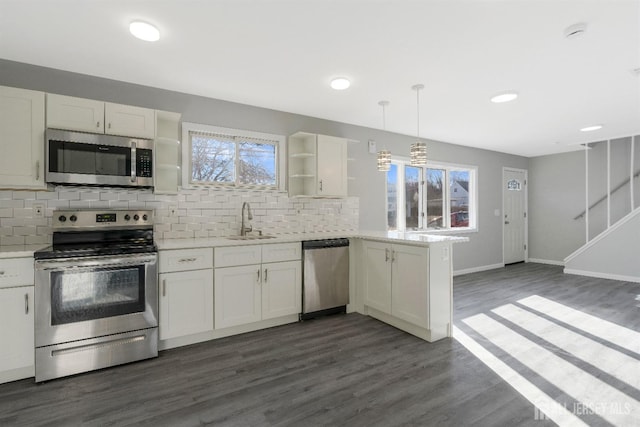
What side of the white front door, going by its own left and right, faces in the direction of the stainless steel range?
right

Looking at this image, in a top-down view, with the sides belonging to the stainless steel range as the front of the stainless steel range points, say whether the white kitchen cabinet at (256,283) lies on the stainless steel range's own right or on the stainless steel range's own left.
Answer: on the stainless steel range's own left

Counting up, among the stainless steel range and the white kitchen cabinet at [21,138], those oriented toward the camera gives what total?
2

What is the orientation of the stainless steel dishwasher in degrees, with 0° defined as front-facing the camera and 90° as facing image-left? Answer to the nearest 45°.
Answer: approximately 315°

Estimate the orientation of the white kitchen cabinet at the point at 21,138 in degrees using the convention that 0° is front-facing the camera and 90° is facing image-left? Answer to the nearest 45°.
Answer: approximately 0°
